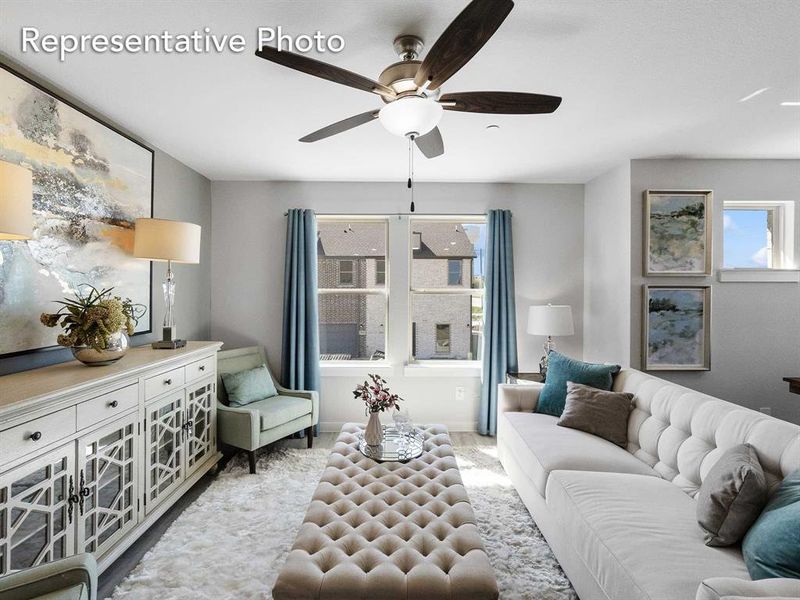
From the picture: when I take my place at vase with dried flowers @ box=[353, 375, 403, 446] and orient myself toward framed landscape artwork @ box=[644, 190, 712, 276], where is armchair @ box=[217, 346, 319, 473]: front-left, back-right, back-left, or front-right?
back-left

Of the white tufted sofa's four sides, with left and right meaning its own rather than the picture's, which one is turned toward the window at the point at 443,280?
right

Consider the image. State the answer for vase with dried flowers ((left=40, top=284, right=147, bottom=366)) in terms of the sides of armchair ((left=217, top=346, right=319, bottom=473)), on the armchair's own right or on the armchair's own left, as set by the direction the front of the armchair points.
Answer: on the armchair's own right

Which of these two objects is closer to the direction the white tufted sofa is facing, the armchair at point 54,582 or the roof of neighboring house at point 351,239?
the armchair

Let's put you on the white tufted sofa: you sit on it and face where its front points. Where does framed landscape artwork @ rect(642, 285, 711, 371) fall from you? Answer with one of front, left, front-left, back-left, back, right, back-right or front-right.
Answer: back-right

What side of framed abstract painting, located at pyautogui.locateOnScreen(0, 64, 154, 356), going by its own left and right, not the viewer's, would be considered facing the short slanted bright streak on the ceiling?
front

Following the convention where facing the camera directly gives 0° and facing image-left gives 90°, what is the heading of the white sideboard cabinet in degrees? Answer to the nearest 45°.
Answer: approximately 315°

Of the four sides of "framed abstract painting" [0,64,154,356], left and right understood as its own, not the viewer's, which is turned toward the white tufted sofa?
front

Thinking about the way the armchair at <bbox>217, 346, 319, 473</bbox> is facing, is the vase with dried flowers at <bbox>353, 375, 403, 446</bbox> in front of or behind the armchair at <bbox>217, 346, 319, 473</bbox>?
in front

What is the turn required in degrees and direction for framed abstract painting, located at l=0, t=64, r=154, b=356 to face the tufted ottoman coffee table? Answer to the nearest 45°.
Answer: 0° — it already faces it

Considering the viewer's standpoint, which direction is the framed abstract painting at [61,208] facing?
facing the viewer and to the right of the viewer

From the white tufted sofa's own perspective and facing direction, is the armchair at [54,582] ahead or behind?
ahead
